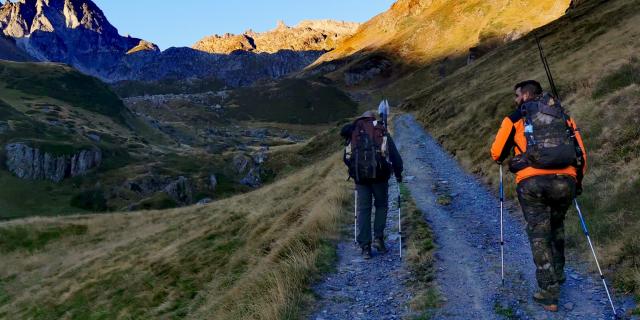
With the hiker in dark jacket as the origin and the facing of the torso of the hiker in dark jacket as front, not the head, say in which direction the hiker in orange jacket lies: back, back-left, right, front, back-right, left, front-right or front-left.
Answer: back-right

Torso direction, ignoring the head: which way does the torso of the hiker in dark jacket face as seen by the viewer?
away from the camera
